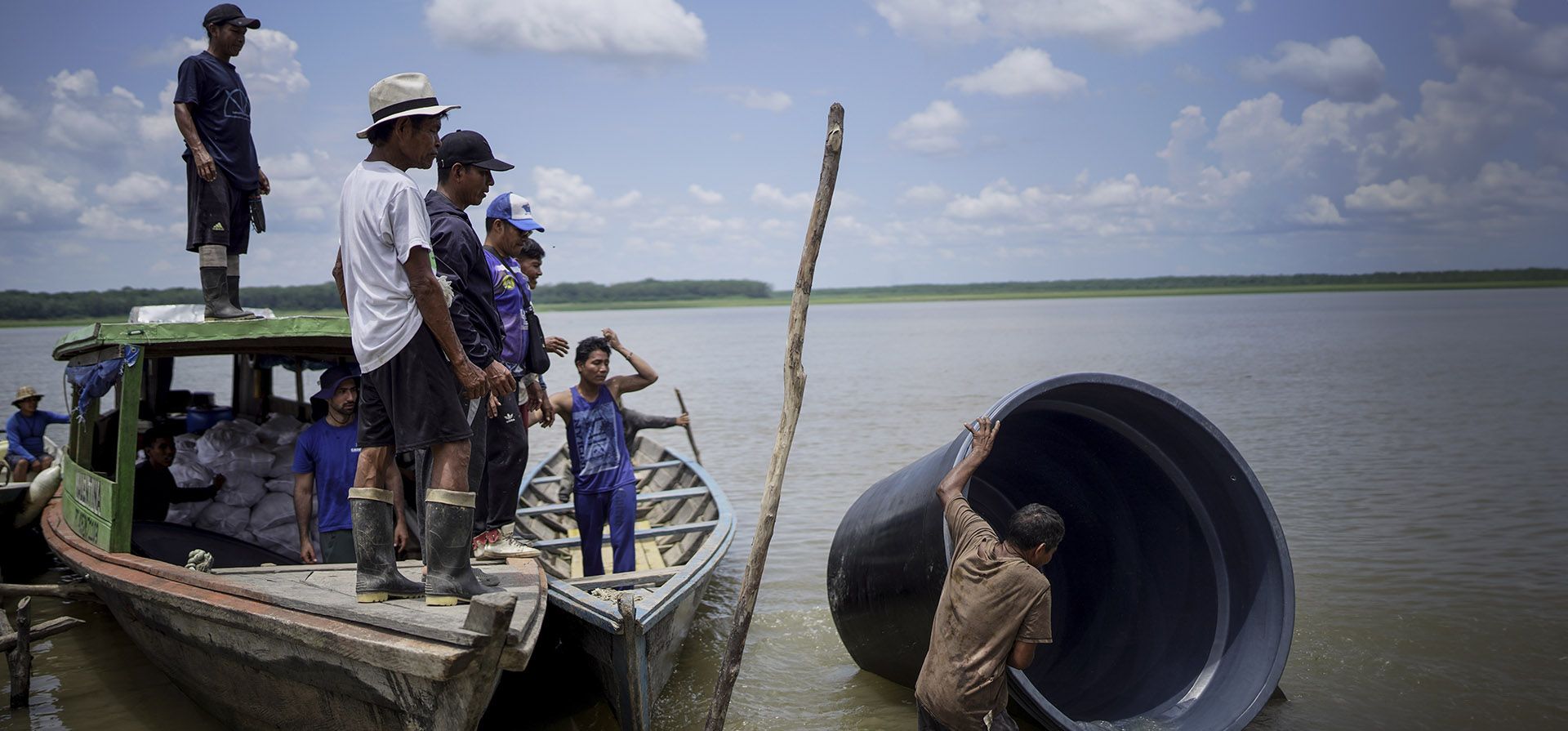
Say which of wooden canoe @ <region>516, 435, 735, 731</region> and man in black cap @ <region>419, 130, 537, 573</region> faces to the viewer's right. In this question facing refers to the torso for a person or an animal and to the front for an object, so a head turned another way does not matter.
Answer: the man in black cap

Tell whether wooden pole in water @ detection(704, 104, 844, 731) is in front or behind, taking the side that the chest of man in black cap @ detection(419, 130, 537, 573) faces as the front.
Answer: in front

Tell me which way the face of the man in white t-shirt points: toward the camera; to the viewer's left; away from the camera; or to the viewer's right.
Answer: to the viewer's right

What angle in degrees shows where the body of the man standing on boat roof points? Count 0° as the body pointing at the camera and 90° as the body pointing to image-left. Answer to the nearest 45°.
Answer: approximately 315°

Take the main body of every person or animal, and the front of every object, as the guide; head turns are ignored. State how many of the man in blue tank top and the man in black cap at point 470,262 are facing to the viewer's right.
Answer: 1

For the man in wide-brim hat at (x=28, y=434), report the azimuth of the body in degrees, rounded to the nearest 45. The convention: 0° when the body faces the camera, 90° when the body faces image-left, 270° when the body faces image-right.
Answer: approximately 315°

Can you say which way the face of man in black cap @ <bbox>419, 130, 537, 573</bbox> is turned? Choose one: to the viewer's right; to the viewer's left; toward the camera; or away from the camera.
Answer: to the viewer's right

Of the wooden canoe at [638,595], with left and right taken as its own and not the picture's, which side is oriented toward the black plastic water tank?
left

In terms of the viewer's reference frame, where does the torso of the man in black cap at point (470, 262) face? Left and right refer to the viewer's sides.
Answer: facing to the right of the viewer

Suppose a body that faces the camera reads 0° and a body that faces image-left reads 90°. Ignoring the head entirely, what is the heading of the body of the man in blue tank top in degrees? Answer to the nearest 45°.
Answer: approximately 0°

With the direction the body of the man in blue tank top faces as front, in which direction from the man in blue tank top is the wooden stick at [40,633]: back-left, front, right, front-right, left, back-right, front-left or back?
right

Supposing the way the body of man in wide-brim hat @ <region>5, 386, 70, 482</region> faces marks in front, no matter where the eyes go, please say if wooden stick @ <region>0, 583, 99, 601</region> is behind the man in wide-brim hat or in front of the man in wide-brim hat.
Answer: in front
